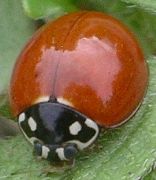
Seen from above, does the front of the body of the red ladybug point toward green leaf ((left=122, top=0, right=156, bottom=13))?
no

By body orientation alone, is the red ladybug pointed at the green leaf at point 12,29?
no

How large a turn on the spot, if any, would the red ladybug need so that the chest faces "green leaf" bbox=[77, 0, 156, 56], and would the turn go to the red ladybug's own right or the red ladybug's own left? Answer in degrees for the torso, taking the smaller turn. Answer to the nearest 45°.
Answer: approximately 180°

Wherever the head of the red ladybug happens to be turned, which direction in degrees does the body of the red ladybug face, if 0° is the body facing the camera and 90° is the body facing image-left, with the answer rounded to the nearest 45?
approximately 45°

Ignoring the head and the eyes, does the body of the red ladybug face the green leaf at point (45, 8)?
no
